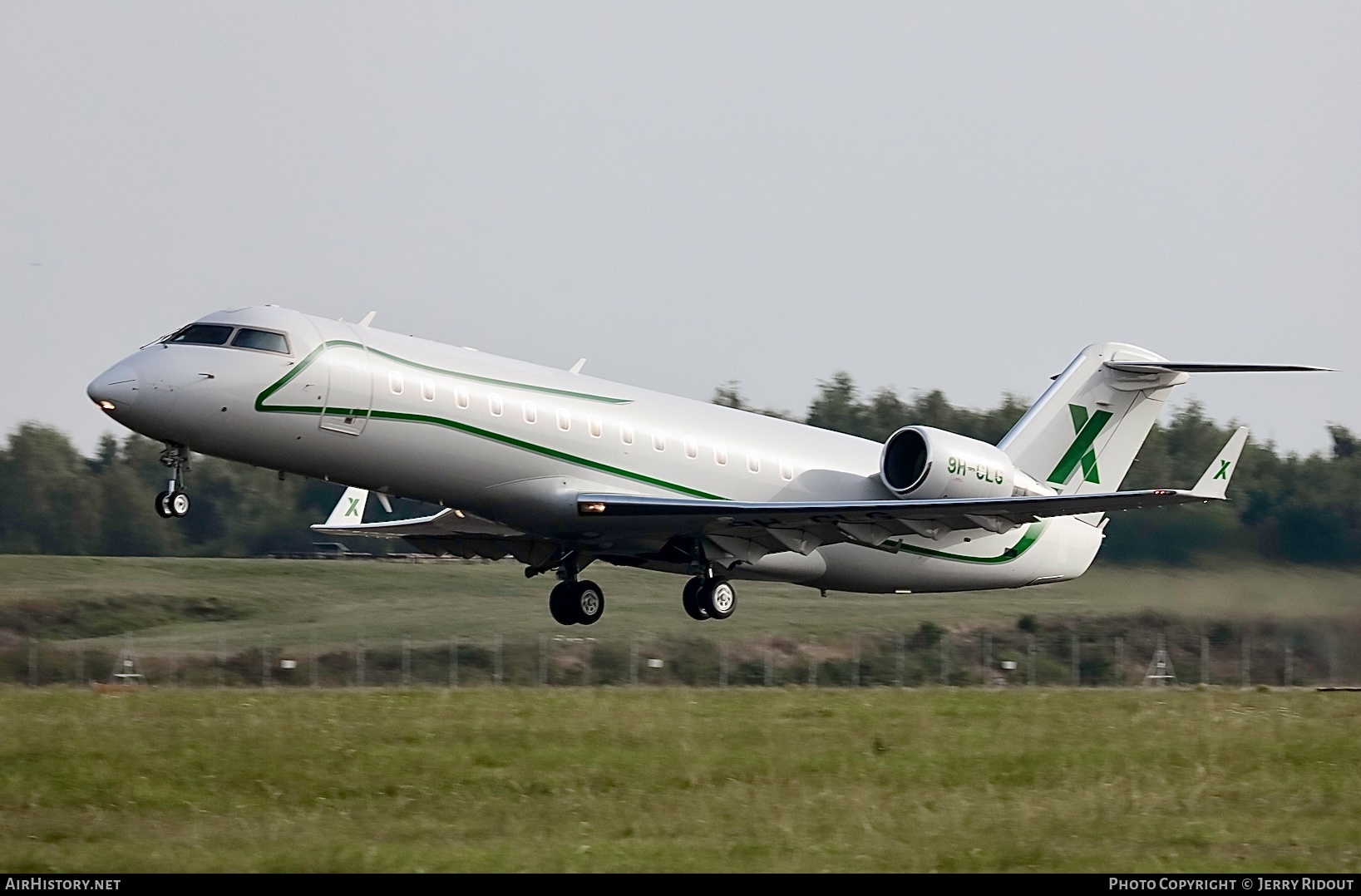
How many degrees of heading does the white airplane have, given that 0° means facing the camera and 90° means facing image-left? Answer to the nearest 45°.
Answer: approximately 45°

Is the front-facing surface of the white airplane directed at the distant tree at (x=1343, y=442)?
no

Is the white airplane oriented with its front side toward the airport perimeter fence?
no
